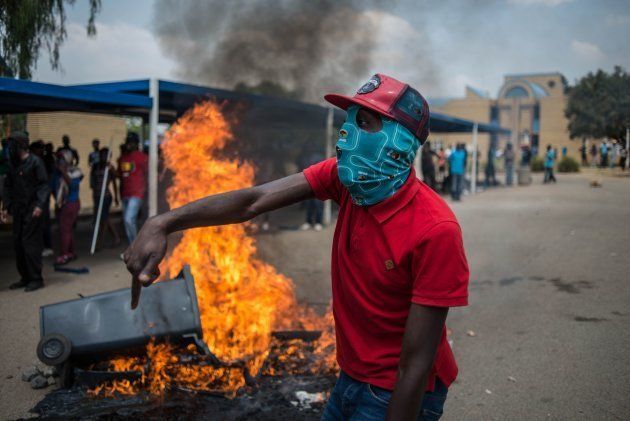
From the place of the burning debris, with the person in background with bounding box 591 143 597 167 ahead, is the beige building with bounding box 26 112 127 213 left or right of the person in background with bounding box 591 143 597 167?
left

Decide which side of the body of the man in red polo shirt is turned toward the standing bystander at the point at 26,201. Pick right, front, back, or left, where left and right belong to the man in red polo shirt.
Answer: right

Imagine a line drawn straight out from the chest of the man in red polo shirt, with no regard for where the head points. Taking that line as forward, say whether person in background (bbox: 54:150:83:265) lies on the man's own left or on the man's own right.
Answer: on the man's own right

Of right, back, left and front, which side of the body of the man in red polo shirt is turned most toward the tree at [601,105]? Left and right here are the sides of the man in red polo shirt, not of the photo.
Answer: back

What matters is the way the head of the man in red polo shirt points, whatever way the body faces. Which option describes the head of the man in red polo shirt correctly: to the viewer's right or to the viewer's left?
to the viewer's left

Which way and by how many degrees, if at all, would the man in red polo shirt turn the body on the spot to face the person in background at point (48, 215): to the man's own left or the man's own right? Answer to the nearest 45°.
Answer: approximately 90° to the man's own right

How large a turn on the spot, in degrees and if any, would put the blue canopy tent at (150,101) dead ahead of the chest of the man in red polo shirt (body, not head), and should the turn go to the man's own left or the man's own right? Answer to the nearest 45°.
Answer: approximately 135° to the man's own right

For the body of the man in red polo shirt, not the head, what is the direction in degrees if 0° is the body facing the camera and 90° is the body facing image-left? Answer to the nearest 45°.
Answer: approximately 45°

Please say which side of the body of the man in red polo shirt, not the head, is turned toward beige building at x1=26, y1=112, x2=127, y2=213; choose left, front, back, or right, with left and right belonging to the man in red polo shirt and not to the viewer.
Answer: right

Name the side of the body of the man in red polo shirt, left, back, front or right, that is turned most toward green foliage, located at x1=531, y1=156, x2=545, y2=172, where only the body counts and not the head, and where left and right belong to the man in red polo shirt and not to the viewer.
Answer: back
